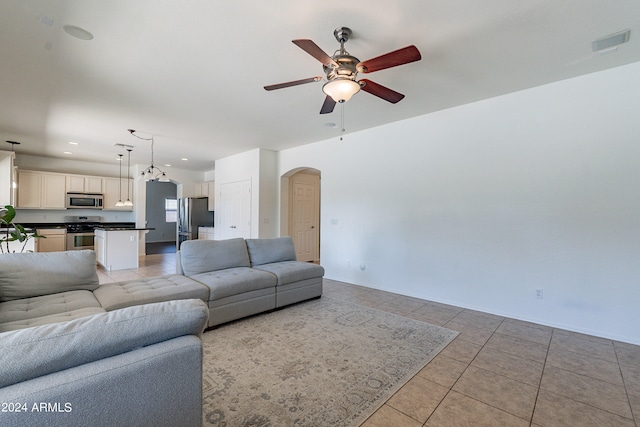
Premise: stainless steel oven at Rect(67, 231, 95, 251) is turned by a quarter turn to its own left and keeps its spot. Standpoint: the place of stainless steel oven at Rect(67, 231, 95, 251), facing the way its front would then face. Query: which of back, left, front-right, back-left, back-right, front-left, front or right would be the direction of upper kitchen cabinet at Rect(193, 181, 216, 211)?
front

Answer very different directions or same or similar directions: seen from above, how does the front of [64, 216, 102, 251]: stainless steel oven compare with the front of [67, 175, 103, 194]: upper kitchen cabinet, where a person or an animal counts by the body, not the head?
same or similar directions

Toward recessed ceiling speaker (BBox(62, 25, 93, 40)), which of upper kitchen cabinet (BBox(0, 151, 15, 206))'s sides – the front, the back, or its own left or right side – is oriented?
right

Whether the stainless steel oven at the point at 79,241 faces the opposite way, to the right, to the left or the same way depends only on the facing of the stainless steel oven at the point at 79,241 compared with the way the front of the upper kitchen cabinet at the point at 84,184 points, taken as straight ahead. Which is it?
the same way

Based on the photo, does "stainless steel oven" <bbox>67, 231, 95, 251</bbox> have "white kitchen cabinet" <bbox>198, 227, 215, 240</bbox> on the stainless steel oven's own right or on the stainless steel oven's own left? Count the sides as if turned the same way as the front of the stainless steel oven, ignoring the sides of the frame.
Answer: on the stainless steel oven's own left

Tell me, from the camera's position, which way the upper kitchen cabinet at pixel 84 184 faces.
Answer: facing the viewer

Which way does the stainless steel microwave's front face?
toward the camera

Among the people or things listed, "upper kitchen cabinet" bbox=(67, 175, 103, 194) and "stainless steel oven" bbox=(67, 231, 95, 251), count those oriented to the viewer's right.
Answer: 0

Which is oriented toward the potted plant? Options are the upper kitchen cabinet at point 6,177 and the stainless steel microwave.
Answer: the stainless steel microwave

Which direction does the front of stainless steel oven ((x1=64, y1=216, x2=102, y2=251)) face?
toward the camera

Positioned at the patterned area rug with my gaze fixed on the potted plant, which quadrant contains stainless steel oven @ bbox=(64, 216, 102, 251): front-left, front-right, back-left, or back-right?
front-right

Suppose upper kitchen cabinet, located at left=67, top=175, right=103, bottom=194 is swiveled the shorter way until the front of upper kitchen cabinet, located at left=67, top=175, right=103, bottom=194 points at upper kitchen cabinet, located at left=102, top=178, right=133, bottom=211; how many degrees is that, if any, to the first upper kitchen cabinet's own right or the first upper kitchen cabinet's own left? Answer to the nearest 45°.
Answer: approximately 90° to the first upper kitchen cabinet's own left

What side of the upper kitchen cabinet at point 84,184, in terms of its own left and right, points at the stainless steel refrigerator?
left

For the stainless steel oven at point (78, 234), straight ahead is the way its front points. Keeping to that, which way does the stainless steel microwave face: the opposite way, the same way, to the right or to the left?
the same way
